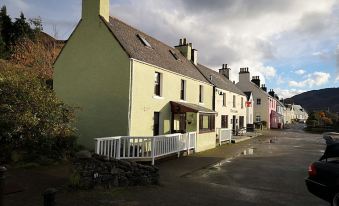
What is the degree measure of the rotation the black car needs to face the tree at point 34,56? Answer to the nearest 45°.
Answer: approximately 135° to its left

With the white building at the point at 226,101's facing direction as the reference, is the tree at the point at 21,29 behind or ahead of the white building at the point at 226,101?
behind

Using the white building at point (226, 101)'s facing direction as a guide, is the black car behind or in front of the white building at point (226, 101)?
in front

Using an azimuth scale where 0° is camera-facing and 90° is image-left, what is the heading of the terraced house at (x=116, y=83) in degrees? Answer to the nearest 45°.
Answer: approximately 315°

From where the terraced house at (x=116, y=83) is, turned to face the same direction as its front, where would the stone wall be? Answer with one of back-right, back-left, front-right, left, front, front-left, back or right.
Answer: front-right

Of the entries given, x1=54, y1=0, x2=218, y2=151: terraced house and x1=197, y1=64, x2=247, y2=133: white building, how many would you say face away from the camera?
0

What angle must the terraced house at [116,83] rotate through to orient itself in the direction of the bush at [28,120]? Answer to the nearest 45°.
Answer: approximately 90° to its right

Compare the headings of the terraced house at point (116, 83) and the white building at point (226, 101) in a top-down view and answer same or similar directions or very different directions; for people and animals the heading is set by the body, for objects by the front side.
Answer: same or similar directions
